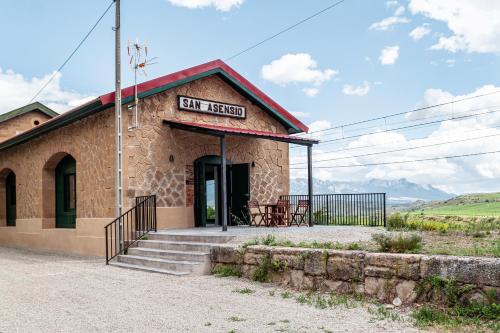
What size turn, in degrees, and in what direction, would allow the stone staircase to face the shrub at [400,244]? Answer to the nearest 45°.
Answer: approximately 90° to its left

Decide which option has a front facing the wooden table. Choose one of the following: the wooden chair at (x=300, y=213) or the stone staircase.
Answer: the wooden chair

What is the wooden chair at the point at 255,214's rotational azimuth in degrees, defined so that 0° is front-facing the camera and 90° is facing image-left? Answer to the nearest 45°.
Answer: approximately 315°

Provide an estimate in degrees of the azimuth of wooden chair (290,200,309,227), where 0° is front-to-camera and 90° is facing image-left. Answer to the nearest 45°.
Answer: approximately 45°

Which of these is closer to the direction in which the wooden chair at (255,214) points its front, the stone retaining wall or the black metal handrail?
the stone retaining wall

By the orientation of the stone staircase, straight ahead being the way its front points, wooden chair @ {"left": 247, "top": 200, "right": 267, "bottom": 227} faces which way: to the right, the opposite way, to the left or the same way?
to the left

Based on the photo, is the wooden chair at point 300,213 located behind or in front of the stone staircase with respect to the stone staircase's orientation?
behind

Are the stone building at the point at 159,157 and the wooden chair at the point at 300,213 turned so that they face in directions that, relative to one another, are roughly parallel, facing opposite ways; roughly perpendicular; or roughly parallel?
roughly perpendicular
